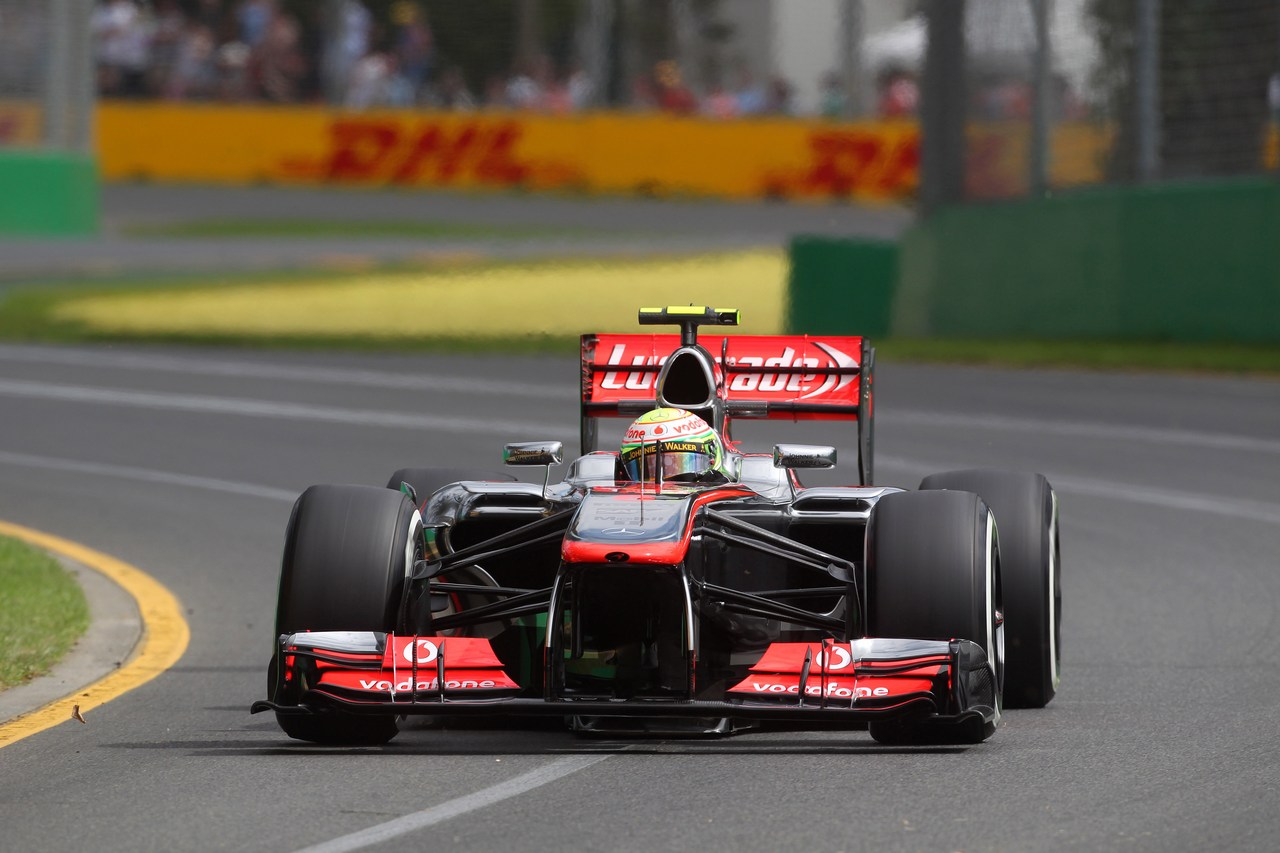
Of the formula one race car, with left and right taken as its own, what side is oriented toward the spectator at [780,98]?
back

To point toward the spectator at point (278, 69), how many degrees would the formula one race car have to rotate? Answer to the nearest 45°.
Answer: approximately 180°

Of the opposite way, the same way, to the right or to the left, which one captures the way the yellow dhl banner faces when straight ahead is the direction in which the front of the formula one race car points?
the same way

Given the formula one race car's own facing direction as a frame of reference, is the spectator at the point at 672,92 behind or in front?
behind

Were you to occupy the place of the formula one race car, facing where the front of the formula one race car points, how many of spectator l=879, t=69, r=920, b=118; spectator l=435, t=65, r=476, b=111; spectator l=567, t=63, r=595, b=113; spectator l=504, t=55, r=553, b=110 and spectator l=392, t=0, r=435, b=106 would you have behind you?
5

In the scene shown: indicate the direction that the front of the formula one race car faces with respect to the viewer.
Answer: facing the viewer

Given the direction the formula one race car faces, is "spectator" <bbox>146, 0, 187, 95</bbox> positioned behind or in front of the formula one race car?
behind

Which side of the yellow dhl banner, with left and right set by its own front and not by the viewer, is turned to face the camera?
front

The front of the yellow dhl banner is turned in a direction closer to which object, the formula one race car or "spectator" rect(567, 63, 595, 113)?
the formula one race car

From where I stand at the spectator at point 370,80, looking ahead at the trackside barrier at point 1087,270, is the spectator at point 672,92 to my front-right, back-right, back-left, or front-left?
front-left

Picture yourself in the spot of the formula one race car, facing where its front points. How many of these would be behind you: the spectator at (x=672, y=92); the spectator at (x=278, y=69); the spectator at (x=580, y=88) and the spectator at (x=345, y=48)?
4

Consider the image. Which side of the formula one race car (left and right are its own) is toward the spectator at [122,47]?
back

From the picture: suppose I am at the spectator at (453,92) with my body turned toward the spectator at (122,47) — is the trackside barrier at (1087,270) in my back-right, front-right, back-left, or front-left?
back-left

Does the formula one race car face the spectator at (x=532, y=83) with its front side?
no

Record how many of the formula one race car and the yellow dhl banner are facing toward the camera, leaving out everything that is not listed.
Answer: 2

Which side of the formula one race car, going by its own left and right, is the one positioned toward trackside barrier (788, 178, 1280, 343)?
back
